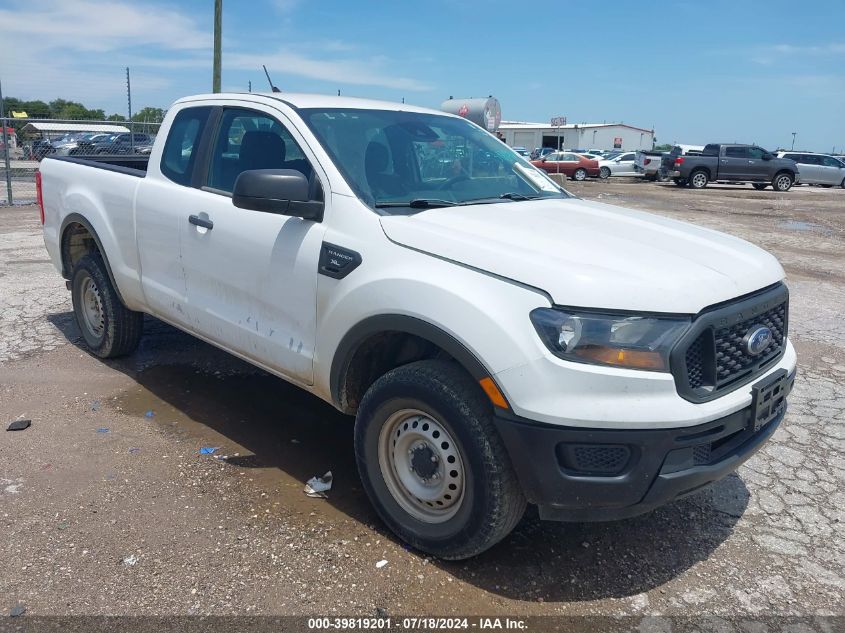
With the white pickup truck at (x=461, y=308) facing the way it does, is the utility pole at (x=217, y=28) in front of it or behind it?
behind

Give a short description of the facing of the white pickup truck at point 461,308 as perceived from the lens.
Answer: facing the viewer and to the right of the viewer

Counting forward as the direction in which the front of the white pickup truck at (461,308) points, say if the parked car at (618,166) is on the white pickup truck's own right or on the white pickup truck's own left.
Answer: on the white pickup truck's own left

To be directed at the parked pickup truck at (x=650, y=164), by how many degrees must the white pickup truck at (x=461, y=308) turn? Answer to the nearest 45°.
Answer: approximately 135° to its left

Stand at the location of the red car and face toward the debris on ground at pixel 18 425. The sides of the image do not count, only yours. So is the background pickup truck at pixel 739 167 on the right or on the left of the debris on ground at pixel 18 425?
left

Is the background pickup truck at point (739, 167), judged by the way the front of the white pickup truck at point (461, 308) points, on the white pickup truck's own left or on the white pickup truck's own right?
on the white pickup truck's own left

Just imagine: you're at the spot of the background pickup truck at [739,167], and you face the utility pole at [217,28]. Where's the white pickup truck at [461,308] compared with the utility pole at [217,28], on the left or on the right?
left
